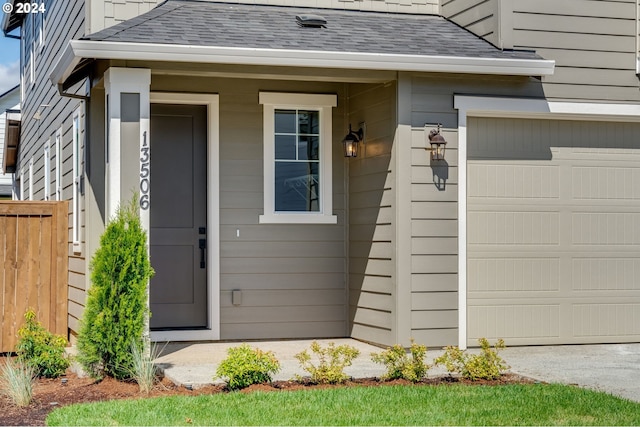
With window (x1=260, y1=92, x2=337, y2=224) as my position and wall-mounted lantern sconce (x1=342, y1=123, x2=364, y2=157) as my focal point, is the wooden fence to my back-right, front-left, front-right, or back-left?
back-right

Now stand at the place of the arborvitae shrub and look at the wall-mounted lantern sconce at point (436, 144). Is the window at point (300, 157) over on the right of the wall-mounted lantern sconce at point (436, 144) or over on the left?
left

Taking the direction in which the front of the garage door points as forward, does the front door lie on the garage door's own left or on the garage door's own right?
on the garage door's own right

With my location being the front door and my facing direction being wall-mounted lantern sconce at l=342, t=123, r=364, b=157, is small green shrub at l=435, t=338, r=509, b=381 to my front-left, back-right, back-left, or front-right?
front-right

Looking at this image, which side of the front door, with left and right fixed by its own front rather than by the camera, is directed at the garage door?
left

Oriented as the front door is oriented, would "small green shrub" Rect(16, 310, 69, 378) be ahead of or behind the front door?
ahead

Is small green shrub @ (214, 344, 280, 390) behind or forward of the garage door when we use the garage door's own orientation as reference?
forward

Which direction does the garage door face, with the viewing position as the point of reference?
facing the viewer

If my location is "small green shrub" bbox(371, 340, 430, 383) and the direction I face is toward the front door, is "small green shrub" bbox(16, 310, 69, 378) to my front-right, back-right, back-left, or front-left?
front-left

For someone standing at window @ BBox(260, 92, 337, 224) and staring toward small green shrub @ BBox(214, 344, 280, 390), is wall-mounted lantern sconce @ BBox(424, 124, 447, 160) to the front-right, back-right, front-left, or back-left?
front-left

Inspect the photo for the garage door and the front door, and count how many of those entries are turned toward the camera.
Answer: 2

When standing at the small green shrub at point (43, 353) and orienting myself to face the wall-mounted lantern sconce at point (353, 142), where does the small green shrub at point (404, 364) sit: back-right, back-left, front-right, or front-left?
front-right

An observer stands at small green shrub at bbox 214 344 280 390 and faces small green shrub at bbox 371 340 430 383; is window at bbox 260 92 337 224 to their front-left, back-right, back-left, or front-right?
front-left

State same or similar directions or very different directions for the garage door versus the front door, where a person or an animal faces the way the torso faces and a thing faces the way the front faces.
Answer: same or similar directions

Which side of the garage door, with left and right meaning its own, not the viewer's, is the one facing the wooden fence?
right

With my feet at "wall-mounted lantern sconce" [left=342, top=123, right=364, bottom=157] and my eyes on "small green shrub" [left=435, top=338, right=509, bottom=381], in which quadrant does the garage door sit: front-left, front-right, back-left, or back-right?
front-left
